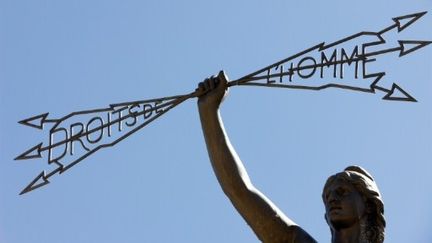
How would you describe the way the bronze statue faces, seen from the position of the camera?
facing the viewer and to the left of the viewer
